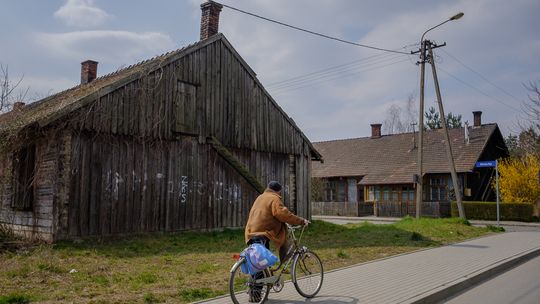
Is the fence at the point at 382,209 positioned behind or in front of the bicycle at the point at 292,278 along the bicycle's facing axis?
in front

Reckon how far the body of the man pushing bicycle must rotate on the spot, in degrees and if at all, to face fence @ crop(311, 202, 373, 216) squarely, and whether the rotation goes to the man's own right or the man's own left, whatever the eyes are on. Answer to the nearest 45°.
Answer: approximately 45° to the man's own left

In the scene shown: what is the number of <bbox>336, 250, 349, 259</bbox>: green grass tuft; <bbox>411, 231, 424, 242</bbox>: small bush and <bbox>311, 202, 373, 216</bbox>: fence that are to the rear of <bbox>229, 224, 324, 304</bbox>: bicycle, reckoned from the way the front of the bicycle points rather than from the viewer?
0

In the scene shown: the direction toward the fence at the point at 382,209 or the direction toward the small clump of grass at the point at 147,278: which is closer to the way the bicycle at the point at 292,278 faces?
the fence

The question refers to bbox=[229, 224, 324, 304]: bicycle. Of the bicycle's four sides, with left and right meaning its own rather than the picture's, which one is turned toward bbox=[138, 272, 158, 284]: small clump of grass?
left

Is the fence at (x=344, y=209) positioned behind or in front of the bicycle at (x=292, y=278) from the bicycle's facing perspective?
in front

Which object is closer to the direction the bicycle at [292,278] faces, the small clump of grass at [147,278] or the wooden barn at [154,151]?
the wooden barn

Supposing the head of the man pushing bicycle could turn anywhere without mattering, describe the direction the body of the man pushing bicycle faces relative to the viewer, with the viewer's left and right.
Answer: facing away from the viewer and to the right of the viewer

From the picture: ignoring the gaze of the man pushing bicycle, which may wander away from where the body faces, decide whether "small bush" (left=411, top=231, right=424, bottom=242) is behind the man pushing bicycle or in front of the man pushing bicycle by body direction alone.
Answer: in front

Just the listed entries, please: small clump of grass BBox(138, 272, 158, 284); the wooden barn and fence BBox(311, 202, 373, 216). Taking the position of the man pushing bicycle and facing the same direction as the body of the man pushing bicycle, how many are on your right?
0

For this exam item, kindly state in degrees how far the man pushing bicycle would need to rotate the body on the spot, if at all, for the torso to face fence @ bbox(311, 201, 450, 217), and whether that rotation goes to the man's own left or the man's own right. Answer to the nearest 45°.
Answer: approximately 45° to the man's own left

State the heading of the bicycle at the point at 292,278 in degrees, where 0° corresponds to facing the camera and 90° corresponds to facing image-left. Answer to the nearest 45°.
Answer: approximately 225°

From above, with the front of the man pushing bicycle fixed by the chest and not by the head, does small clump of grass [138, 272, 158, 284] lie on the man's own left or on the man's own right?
on the man's own left

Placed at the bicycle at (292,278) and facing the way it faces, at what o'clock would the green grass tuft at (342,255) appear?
The green grass tuft is roughly at 11 o'clock from the bicycle.

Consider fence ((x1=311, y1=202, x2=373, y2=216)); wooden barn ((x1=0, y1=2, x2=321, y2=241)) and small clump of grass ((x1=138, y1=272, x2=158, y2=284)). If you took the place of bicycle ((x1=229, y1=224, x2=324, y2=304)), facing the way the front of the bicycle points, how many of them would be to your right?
0
